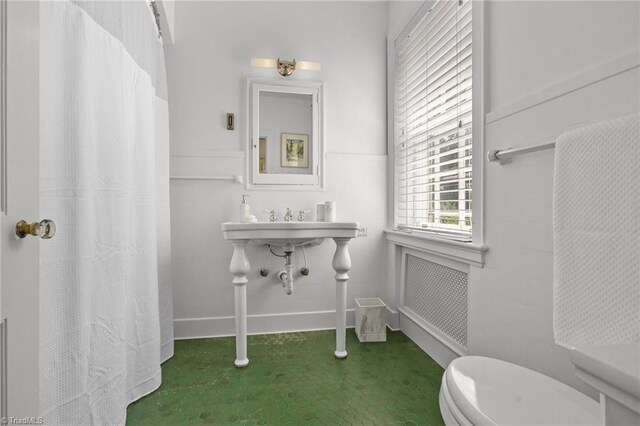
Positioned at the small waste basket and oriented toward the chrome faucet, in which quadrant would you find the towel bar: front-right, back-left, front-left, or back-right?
back-left

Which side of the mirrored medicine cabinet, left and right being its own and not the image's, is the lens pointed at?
front

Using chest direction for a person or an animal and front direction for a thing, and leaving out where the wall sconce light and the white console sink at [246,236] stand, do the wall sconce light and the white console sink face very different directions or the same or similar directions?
same or similar directions

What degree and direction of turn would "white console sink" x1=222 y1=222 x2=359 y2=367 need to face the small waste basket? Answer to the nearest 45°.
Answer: approximately 90° to its left

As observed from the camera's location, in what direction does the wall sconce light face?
facing the viewer

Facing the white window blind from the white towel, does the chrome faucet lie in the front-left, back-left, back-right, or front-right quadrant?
front-left

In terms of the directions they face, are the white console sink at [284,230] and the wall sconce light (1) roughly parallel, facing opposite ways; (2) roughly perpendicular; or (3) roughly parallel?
roughly parallel

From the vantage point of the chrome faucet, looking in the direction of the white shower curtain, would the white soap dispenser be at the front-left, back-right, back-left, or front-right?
front-right

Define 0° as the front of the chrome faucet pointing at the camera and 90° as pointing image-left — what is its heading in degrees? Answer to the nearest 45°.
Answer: approximately 0°

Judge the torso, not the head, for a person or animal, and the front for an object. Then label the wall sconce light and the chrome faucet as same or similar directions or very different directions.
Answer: same or similar directions

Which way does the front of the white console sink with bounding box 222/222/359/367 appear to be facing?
toward the camera
